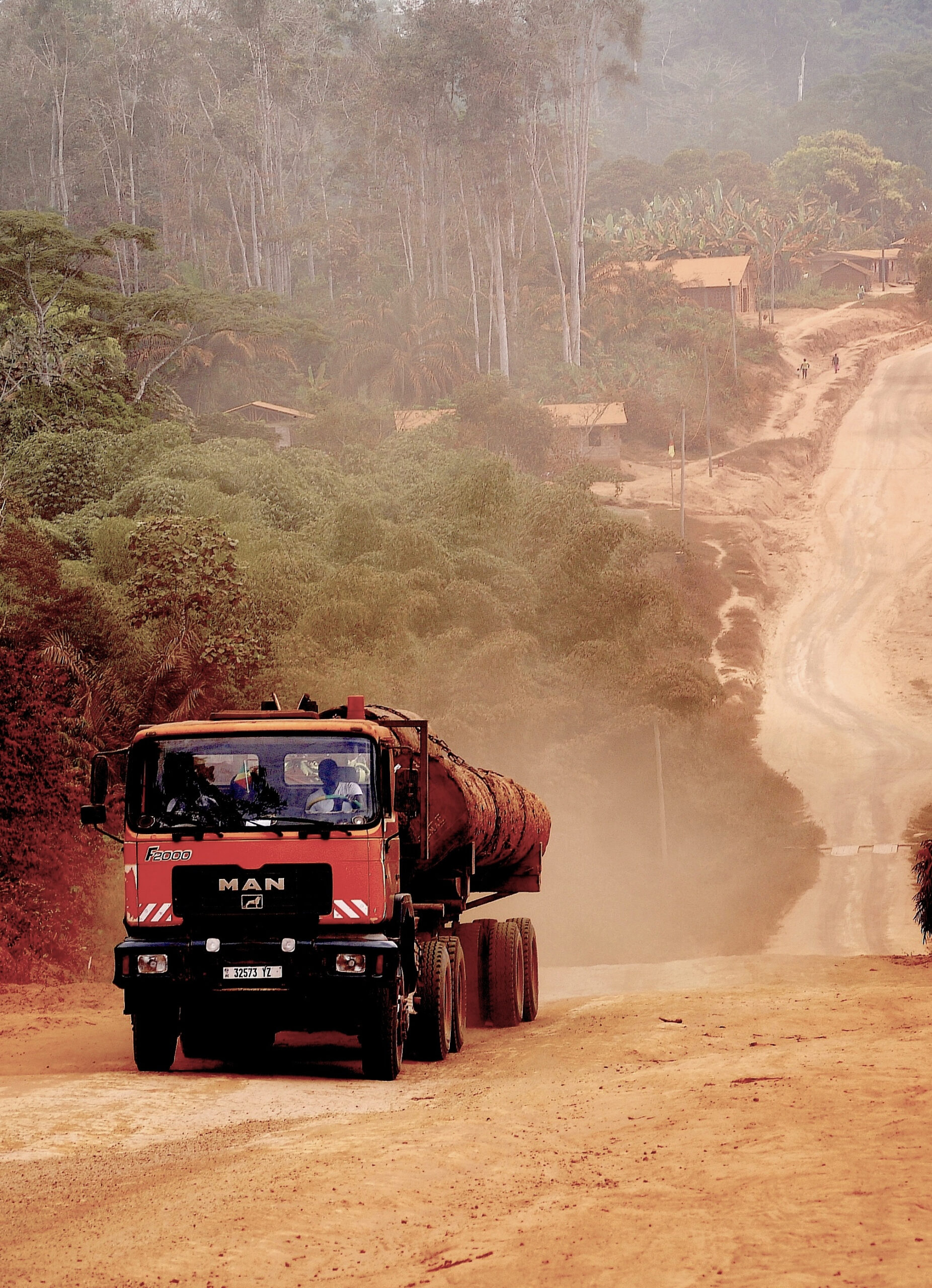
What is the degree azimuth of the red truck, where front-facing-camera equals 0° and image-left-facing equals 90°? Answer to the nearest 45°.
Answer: approximately 0°

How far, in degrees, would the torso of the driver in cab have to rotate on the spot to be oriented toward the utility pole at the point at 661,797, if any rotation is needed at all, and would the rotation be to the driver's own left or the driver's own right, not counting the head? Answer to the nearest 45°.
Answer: approximately 180°

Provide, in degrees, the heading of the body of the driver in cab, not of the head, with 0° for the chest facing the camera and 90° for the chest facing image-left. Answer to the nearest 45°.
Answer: approximately 0°

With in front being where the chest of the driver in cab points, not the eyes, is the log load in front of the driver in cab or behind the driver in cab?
behind

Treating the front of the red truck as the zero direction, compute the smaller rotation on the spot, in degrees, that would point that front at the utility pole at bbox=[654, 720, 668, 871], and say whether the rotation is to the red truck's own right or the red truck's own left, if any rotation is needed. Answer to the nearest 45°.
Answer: approximately 180°
